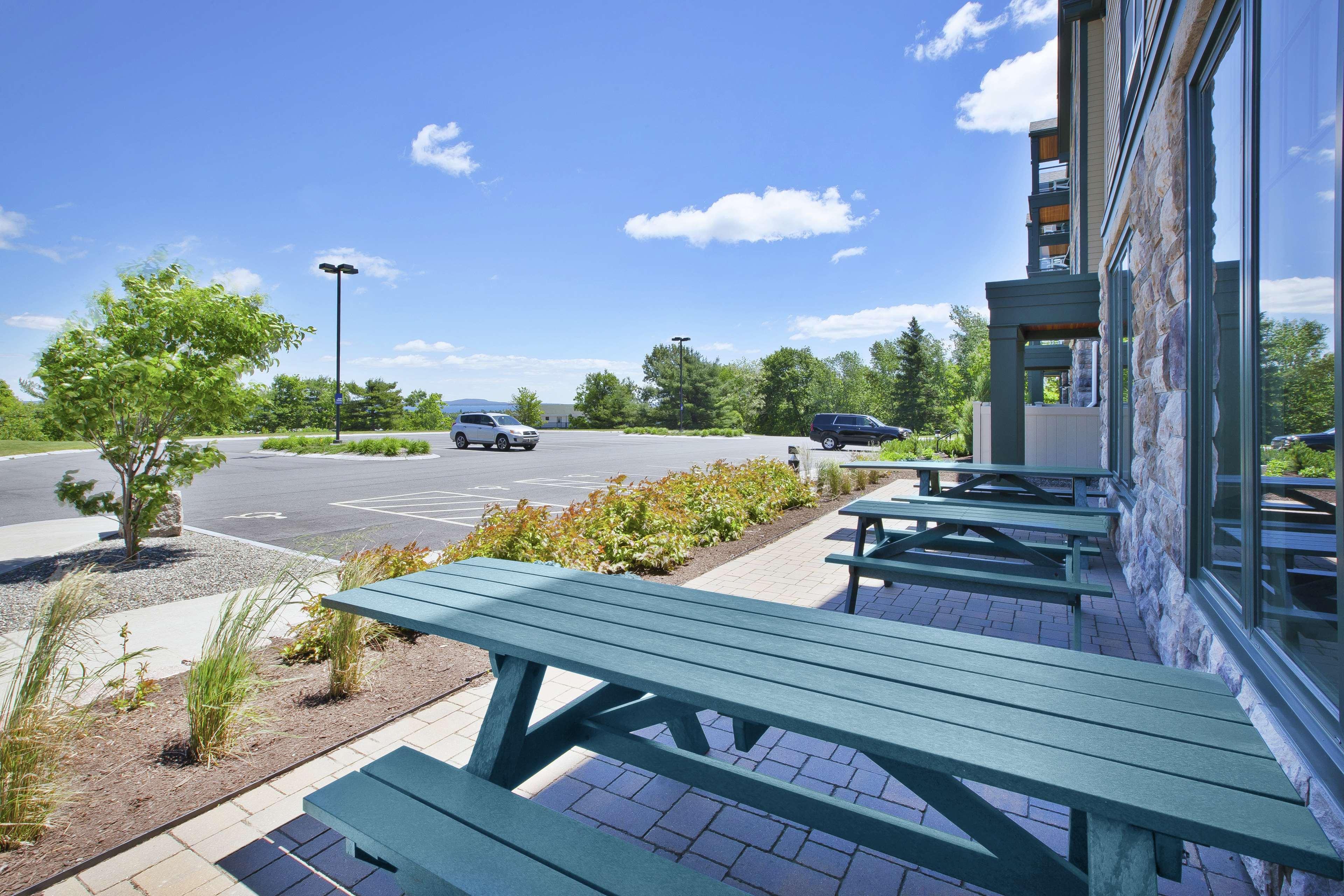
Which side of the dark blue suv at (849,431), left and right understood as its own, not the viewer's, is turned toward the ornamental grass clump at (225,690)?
right

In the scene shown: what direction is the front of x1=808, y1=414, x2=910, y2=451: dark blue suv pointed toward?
to the viewer's right

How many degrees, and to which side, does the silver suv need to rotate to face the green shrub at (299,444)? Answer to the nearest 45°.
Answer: approximately 135° to its right

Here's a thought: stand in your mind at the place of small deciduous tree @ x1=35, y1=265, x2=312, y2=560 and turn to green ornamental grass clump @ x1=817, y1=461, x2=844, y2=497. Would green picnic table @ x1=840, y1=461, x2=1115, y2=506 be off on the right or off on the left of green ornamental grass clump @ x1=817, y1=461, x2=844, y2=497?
right

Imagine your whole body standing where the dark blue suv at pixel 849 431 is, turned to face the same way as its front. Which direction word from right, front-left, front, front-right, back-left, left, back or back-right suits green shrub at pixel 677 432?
back-left

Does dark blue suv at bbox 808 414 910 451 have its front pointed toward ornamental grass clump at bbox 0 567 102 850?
no

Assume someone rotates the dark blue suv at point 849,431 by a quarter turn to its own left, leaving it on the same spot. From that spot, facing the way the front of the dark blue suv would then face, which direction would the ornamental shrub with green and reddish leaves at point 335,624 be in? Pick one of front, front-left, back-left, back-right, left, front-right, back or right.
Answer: back

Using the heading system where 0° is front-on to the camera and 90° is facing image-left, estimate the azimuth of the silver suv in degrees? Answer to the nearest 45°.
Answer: approximately 315°

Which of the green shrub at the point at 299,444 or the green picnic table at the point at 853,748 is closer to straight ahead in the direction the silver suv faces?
the green picnic table

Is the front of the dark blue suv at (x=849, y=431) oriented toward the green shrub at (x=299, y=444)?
no

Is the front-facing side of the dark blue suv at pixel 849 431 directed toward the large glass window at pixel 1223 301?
no

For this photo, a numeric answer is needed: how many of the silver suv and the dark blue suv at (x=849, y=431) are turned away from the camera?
0

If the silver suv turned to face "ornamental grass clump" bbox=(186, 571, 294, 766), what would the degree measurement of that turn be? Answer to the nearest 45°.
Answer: approximately 45° to its right

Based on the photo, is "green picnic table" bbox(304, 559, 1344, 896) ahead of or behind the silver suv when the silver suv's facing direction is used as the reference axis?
ahead

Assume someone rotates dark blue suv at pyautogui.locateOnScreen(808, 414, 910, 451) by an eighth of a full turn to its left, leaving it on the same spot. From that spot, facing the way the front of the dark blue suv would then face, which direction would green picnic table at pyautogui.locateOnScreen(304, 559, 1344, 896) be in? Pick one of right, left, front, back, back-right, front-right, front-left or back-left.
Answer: back-right

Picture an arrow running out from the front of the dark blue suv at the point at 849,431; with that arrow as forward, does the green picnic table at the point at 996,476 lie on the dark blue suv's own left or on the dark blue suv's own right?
on the dark blue suv's own right

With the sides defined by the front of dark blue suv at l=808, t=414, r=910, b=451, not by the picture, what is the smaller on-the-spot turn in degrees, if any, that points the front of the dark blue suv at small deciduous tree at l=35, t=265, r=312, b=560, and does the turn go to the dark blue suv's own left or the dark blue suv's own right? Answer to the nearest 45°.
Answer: approximately 90° to the dark blue suv's own right
